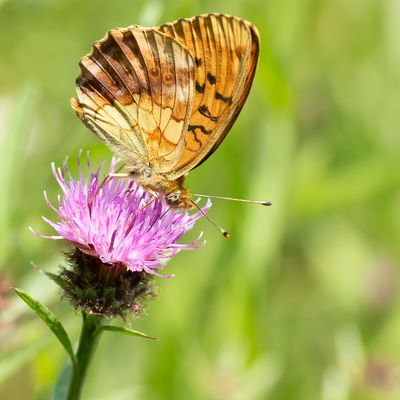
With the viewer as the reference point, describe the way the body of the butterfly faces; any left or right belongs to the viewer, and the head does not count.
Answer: facing to the right of the viewer

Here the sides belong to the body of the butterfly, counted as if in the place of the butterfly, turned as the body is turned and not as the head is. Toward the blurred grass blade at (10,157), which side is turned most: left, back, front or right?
back
